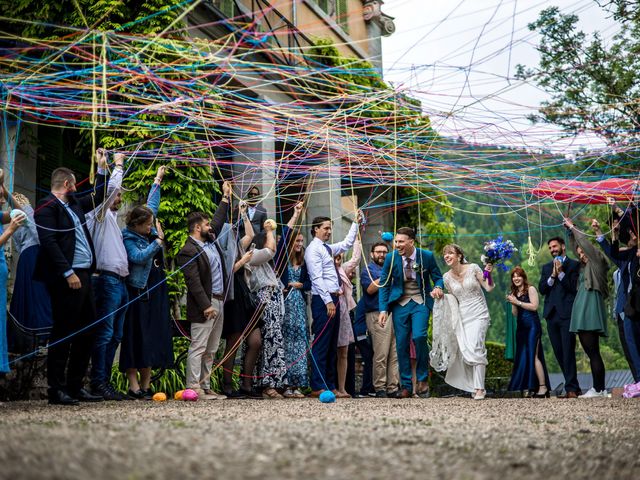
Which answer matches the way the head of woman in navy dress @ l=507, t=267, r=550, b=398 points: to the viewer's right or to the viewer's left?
to the viewer's left

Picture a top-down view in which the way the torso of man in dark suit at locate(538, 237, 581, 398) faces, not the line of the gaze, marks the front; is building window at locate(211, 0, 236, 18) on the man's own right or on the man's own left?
on the man's own right

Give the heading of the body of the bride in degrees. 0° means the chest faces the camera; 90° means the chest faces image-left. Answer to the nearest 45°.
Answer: approximately 0°

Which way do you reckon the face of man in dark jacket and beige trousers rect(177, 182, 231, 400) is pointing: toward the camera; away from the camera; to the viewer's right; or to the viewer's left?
to the viewer's right
